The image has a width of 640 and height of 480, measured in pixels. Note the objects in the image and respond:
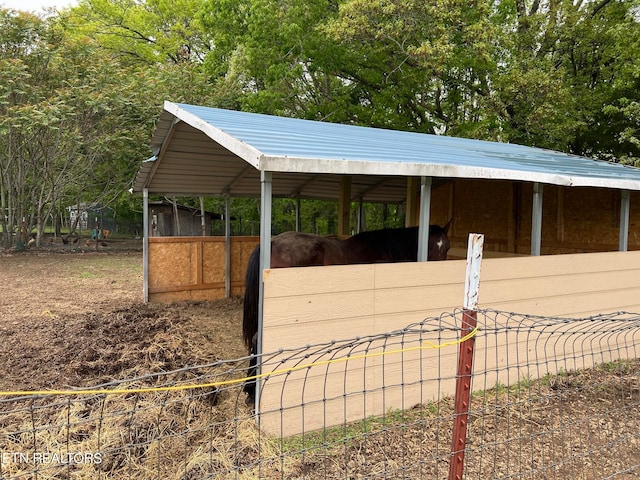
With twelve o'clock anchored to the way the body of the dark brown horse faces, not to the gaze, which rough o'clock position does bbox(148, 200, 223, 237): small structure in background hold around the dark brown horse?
The small structure in background is roughly at 8 o'clock from the dark brown horse.

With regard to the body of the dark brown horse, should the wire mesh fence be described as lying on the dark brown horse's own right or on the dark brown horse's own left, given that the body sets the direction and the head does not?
on the dark brown horse's own right

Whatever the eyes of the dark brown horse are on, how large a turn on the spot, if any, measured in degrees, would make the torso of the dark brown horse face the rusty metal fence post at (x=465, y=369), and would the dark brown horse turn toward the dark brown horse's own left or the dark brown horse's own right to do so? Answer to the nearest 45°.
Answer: approximately 90° to the dark brown horse's own right

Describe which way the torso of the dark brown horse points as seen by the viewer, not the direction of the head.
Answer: to the viewer's right
